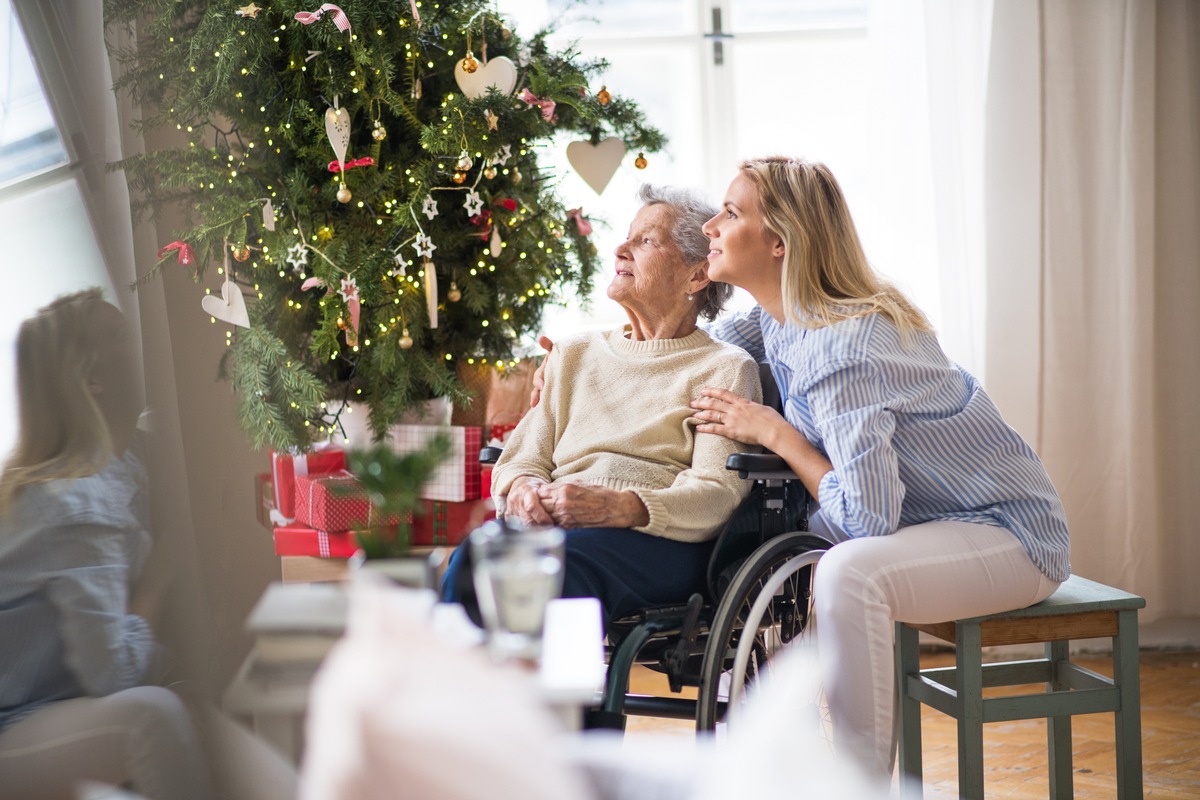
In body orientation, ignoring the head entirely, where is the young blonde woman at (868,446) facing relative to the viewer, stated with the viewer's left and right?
facing to the left of the viewer

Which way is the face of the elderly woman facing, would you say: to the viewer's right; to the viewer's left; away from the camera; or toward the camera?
to the viewer's left

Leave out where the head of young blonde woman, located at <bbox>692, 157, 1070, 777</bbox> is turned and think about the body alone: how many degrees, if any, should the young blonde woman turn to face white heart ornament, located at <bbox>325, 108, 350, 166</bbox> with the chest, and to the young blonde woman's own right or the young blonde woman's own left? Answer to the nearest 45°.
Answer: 0° — they already face it

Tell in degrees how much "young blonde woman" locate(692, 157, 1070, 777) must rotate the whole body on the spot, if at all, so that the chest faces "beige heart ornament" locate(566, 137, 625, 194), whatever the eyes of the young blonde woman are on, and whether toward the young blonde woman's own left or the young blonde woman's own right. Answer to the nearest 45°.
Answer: approximately 45° to the young blonde woman's own right

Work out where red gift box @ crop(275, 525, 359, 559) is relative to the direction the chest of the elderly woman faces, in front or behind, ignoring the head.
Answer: in front

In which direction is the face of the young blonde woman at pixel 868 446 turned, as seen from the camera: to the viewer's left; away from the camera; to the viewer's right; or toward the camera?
to the viewer's left
